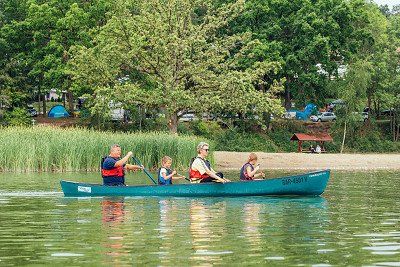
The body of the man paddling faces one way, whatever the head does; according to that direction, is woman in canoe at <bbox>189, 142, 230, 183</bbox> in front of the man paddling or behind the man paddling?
in front

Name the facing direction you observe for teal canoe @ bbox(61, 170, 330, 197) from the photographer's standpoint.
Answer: facing to the right of the viewer

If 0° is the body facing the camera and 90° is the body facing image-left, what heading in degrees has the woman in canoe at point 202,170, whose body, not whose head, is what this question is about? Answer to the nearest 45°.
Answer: approximately 270°

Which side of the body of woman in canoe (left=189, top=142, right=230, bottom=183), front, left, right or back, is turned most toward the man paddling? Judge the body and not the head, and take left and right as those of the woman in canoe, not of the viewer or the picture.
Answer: back

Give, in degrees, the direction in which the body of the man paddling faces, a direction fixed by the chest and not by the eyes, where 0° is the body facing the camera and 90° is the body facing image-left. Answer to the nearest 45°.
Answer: approximately 270°
